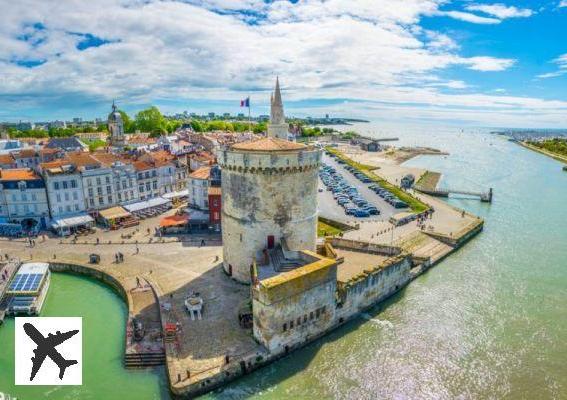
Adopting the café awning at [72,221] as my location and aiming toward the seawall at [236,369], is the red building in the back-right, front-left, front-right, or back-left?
front-left

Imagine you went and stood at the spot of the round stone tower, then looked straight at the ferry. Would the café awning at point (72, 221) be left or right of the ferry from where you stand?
right

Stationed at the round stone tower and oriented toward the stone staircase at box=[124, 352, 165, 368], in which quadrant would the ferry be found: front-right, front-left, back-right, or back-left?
front-right

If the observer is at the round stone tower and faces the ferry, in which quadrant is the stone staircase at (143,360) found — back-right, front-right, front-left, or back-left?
front-left

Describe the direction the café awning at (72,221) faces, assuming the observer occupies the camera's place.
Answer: facing the viewer and to the right of the viewer

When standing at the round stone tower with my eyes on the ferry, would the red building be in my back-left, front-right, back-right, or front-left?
front-right

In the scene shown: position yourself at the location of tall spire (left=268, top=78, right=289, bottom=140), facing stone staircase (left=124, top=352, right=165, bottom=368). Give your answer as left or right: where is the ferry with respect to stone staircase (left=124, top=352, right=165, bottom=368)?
right

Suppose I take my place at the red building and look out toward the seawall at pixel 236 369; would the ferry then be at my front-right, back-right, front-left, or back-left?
front-right

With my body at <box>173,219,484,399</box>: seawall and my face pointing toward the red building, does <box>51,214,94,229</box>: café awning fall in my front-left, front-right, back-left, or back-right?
front-left

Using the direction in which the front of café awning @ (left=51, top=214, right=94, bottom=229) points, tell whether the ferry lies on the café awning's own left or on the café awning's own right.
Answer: on the café awning's own right
